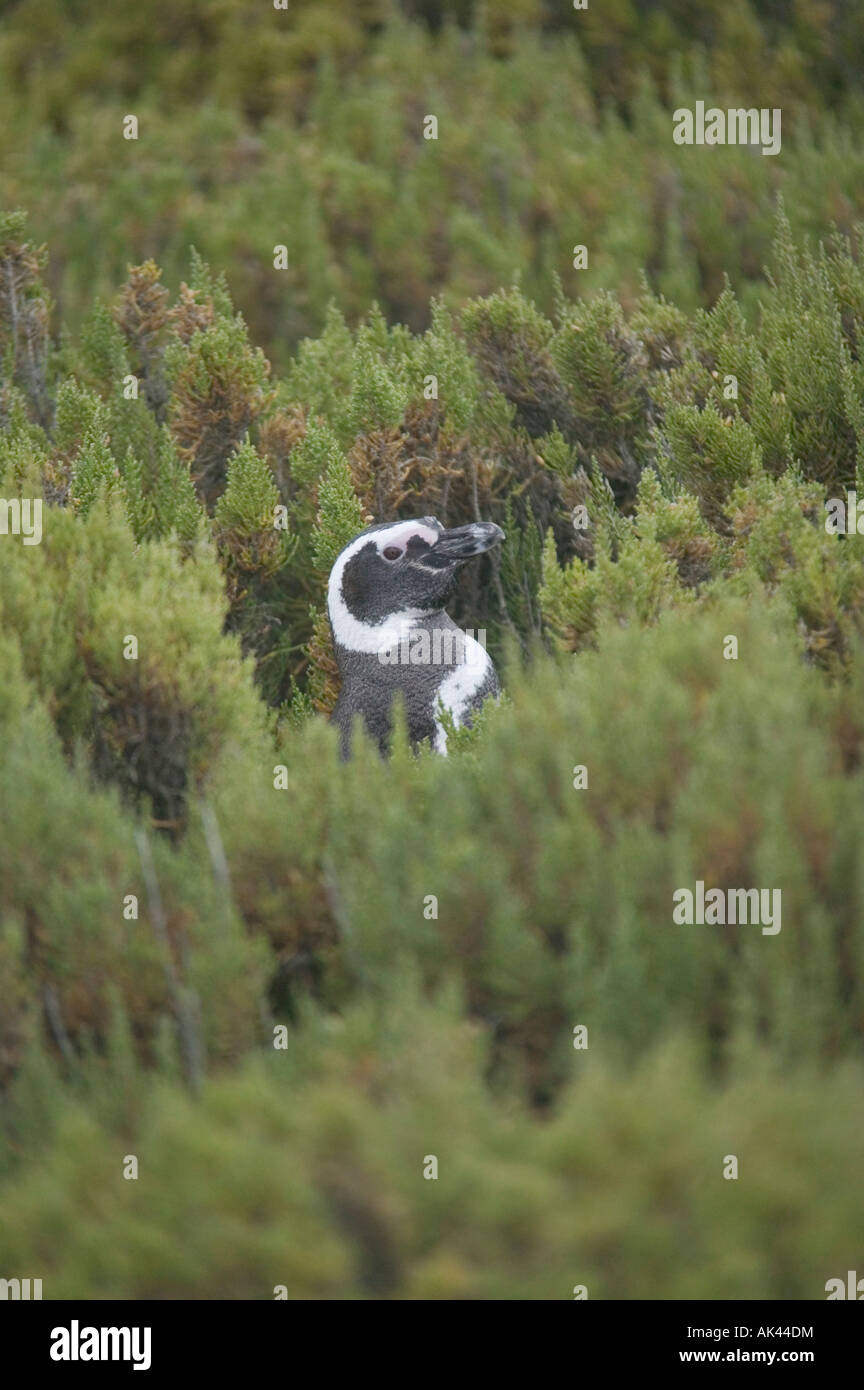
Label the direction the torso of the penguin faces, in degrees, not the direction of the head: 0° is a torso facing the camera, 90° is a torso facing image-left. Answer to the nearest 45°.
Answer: approximately 270°
